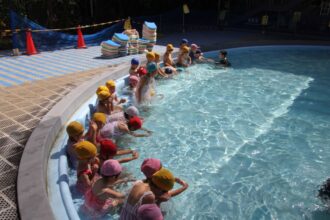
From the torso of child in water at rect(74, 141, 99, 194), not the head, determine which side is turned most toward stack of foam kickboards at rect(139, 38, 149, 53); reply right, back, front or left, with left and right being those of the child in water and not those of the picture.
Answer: left

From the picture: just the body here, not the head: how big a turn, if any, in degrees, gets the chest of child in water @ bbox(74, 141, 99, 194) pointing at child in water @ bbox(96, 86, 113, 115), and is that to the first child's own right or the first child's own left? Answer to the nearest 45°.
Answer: approximately 90° to the first child's own left

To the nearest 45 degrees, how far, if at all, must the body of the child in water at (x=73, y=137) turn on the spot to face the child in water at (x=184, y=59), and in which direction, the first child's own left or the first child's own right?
approximately 45° to the first child's own left

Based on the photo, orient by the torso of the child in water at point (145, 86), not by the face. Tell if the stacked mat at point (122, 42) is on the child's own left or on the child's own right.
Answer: on the child's own left

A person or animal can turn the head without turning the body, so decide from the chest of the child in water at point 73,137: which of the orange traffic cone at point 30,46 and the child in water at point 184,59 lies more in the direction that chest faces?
the child in water

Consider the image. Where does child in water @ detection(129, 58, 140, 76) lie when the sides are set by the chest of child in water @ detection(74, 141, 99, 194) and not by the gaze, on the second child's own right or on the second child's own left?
on the second child's own left

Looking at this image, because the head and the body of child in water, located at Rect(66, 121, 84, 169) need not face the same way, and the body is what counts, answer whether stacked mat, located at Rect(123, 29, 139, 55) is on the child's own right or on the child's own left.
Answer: on the child's own left

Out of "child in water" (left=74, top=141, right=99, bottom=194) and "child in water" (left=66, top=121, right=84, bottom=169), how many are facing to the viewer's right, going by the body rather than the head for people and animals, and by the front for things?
2

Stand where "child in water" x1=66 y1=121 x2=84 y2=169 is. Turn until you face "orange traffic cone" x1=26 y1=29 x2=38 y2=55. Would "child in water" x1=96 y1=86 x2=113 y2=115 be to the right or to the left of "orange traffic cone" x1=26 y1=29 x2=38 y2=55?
right

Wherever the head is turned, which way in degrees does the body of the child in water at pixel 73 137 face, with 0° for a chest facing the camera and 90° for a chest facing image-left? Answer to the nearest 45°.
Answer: approximately 270°

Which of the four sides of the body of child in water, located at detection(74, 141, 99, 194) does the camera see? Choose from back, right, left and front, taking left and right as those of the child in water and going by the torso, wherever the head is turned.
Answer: right

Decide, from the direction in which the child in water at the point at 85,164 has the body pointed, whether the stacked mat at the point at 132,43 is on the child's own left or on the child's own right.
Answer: on the child's own left
